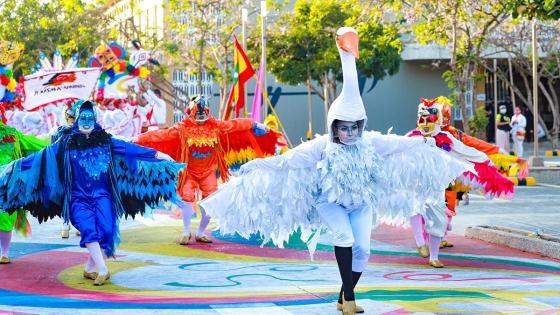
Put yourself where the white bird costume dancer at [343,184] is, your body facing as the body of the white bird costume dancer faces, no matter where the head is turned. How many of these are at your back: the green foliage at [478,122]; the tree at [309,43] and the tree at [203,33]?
3

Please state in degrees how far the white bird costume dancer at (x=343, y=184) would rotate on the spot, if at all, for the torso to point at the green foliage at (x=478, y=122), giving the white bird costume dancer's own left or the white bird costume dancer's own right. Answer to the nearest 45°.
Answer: approximately 180°

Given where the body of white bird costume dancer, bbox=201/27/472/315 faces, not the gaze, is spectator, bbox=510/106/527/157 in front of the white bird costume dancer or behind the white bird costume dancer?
behind

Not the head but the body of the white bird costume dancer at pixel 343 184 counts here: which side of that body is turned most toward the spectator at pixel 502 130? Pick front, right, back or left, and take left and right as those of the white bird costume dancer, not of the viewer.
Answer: back

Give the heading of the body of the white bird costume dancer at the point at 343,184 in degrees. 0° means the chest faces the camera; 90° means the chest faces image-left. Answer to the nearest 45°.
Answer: approximately 0°

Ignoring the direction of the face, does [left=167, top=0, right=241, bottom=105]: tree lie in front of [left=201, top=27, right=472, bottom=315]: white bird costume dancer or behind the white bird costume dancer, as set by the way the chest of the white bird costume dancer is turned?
behind

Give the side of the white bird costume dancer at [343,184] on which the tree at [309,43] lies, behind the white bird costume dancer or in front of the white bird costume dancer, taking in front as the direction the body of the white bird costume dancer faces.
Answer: behind

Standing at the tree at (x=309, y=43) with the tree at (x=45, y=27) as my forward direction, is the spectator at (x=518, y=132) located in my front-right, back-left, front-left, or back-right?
back-left
